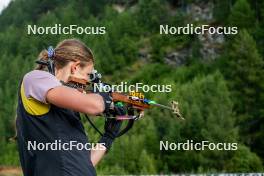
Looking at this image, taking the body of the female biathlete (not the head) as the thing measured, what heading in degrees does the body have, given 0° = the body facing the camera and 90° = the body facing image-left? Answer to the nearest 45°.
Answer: approximately 270°
